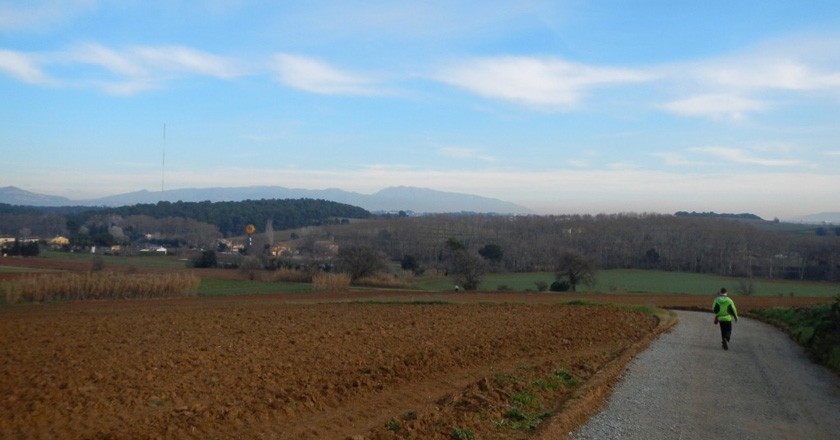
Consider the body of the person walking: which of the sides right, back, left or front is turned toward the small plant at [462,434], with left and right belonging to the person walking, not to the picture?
back

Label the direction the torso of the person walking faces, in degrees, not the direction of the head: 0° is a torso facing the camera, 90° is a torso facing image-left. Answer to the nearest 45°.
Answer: approximately 180°

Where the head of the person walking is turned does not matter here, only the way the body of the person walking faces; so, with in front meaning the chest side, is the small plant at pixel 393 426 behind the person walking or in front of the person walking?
behind

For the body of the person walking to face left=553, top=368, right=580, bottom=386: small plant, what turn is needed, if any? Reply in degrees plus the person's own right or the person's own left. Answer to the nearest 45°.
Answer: approximately 180°
